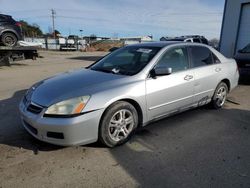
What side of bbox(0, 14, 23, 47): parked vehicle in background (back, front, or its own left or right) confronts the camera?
left

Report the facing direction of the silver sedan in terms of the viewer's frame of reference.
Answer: facing the viewer and to the left of the viewer

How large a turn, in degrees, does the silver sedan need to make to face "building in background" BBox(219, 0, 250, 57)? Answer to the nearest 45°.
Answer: approximately 180°

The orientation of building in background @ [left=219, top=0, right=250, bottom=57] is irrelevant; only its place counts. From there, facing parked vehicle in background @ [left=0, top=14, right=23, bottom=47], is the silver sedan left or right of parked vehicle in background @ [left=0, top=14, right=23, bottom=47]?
left

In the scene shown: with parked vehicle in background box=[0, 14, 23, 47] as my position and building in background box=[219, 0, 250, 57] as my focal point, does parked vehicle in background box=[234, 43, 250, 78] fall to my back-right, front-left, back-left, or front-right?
front-right

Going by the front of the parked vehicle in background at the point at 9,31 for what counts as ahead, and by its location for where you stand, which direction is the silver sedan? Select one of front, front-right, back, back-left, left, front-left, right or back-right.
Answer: left

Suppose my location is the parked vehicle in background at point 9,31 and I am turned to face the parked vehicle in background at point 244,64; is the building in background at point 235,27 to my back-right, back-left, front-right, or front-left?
front-left

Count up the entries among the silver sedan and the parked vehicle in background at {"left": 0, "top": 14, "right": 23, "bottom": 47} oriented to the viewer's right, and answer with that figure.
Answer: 0

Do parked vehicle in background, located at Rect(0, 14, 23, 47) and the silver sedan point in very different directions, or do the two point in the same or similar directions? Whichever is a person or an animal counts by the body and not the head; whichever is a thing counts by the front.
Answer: same or similar directions

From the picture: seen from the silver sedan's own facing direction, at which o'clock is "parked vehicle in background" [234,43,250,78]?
The parked vehicle in background is roughly at 6 o'clock from the silver sedan.

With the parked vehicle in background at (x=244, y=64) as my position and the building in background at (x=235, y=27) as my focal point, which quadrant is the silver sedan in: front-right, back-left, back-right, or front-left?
back-left

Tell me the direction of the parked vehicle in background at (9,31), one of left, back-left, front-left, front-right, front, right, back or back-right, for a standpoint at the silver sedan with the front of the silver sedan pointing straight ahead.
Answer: right

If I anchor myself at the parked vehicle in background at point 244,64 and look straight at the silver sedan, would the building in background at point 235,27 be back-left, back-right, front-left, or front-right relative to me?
back-right
